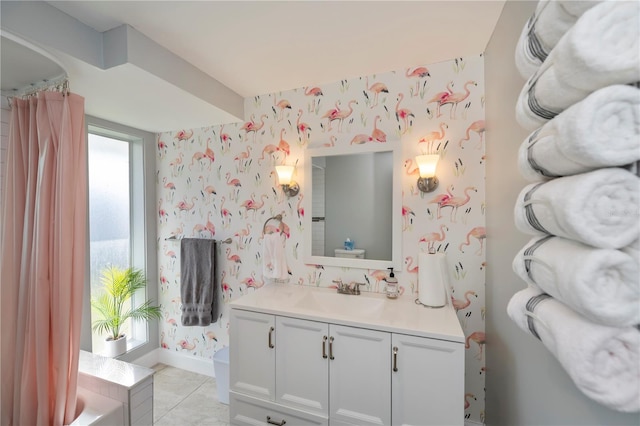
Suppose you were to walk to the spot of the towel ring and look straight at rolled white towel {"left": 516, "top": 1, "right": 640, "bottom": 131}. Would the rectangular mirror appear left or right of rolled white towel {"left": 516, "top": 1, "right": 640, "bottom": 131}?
left

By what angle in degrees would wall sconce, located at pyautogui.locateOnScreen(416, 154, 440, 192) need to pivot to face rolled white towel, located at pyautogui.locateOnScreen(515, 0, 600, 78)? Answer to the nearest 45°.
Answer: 0° — it already faces it

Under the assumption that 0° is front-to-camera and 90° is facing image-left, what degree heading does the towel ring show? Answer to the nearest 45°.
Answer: approximately 0°

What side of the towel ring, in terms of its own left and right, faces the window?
right

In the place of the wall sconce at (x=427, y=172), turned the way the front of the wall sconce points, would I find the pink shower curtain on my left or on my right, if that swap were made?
on my right
